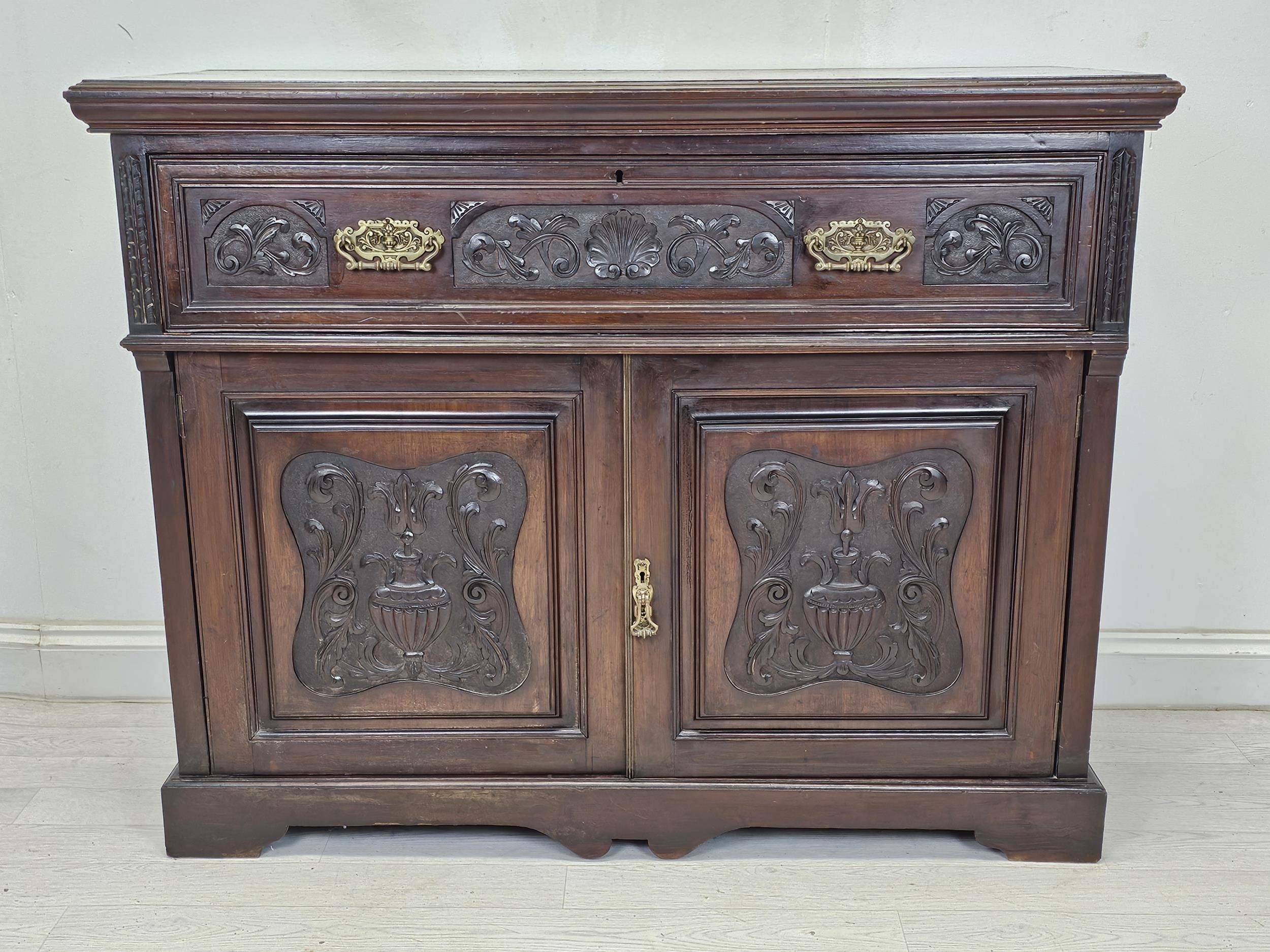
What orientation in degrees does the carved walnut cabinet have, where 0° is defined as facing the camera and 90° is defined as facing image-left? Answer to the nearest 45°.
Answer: approximately 0°
